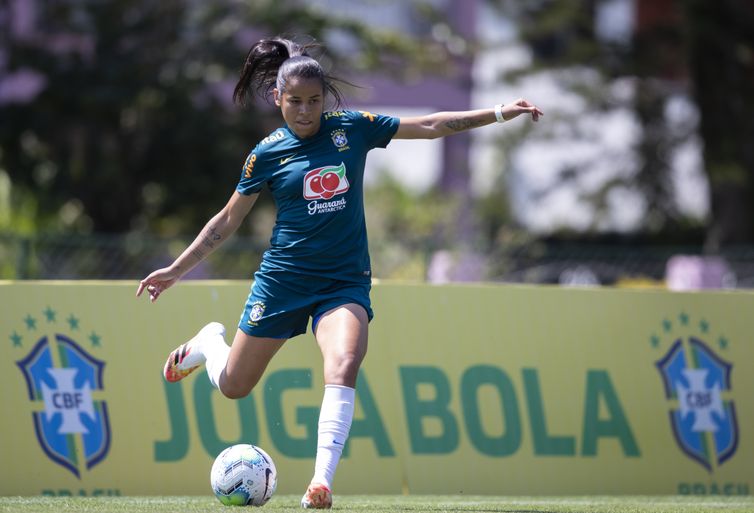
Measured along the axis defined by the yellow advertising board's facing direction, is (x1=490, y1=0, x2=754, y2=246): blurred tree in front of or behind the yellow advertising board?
behind

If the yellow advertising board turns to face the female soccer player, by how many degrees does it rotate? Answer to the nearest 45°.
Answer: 0° — it already faces them

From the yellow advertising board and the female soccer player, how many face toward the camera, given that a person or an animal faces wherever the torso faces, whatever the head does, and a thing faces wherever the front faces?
2

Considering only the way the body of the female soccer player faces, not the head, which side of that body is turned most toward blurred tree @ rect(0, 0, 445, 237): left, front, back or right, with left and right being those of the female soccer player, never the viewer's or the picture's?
back

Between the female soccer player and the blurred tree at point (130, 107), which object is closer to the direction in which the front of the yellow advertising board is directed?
the female soccer player

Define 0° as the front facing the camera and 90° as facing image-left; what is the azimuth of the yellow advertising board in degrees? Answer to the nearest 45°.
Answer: approximately 0°

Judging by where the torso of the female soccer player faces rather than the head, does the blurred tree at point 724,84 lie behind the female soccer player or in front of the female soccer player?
behind

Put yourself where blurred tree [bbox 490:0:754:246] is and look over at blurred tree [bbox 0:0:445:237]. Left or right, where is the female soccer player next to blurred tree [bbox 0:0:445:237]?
left

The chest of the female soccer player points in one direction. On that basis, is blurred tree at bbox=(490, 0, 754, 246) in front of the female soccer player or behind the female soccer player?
behind
